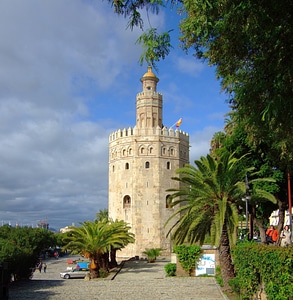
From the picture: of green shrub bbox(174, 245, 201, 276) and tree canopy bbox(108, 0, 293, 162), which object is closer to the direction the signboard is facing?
the tree canopy

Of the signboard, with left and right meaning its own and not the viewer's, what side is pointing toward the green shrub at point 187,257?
right

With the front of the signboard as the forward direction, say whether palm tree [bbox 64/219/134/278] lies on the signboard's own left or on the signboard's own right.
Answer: on the signboard's own right

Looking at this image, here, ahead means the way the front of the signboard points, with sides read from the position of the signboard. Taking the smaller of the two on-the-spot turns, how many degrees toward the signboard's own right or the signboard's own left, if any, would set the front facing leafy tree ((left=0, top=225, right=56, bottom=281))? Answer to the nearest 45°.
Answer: approximately 90° to the signboard's own right

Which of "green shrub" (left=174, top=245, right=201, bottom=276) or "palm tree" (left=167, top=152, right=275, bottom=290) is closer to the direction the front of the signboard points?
the palm tree

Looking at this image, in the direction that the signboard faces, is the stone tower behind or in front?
behind

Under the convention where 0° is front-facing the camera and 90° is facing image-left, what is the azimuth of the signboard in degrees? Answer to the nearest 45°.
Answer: approximately 0°

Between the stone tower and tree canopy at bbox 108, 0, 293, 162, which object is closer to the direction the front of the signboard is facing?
the tree canopy
